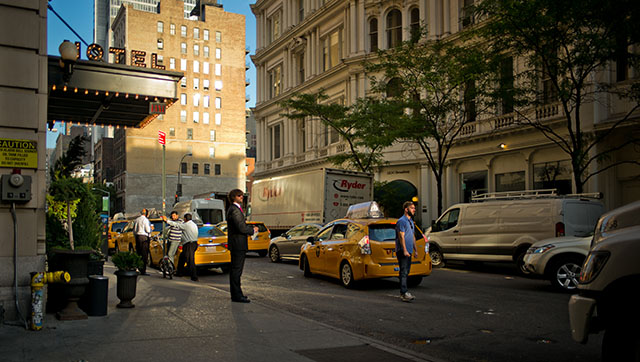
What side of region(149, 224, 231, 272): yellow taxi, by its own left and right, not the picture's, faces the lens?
back

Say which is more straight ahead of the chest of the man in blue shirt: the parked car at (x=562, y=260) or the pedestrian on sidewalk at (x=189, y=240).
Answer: the parked car

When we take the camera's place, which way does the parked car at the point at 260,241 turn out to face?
facing away from the viewer and to the left of the viewer

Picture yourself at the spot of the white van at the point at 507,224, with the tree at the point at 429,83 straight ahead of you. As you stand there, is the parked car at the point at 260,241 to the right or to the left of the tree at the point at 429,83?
left

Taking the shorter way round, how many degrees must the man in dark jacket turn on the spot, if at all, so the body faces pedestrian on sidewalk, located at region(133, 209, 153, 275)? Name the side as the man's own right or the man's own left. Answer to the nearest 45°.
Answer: approximately 90° to the man's own left

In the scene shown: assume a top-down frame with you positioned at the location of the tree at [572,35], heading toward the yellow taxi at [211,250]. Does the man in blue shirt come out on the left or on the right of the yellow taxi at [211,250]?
left

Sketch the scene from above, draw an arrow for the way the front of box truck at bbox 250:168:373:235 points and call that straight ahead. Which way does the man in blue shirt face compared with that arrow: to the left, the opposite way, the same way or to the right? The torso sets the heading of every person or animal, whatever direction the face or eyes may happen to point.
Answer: the opposite way

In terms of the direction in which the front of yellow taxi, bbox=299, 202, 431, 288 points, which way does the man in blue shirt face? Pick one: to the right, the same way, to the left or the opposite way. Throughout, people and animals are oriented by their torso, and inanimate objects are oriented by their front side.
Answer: the opposite way

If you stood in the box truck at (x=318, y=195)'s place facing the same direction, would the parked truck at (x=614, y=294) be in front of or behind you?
behind

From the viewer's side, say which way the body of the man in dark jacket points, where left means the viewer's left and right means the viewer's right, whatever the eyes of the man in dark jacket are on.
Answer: facing to the right of the viewer
